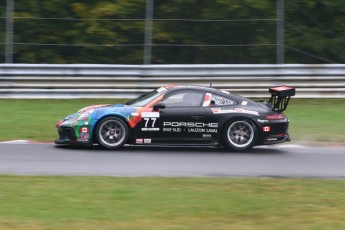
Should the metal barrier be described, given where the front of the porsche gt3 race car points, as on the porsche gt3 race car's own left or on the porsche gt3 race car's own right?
on the porsche gt3 race car's own right

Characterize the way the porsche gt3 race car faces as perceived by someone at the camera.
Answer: facing to the left of the viewer
